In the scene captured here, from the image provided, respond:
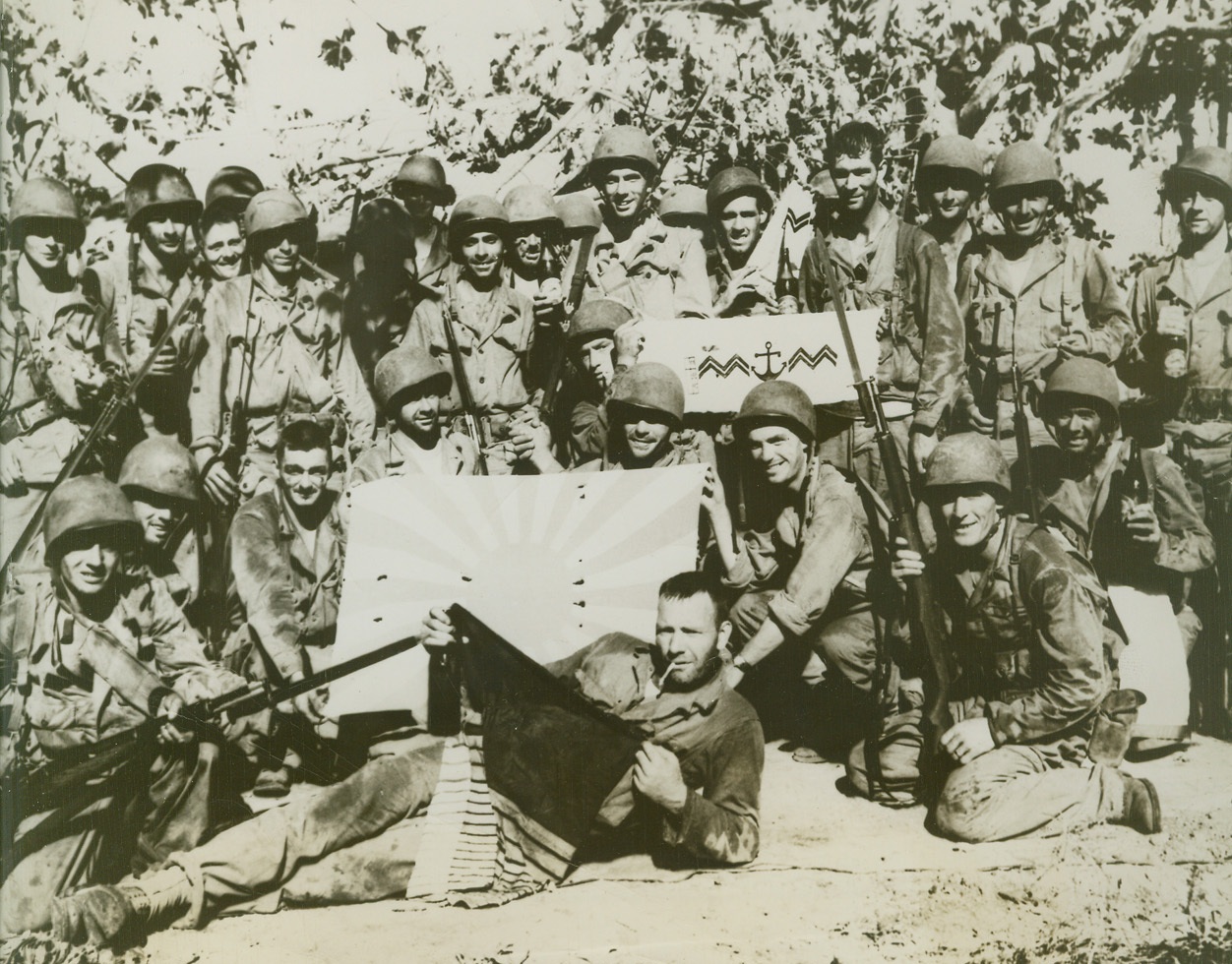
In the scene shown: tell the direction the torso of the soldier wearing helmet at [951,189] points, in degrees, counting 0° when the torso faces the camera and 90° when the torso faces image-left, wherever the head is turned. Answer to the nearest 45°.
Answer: approximately 0°

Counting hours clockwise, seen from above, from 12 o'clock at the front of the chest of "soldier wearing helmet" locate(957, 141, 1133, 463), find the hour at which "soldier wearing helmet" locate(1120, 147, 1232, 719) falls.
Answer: "soldier wearing helmet" locate(1120, 147, 1232, 719) is roughly at 8 o'clock from "soldier wearing helmet" locate(957, 141, 1133, 463).

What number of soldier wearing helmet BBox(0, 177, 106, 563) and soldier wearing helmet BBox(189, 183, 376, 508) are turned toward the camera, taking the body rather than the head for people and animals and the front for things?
2

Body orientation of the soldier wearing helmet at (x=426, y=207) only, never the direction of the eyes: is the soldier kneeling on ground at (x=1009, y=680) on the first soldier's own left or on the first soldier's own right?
on the first soldier's own left

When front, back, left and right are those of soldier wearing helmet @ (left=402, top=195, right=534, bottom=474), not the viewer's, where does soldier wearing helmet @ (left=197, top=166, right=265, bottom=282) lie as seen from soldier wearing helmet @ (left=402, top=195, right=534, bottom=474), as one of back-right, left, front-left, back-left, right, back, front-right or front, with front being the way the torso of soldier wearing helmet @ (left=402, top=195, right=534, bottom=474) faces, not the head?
right

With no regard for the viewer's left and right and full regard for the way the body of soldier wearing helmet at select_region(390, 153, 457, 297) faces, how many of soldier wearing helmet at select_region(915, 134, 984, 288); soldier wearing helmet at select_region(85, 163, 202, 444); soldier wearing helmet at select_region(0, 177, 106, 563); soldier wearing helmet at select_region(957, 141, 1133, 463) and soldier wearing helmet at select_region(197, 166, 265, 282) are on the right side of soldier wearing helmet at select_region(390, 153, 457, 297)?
3
